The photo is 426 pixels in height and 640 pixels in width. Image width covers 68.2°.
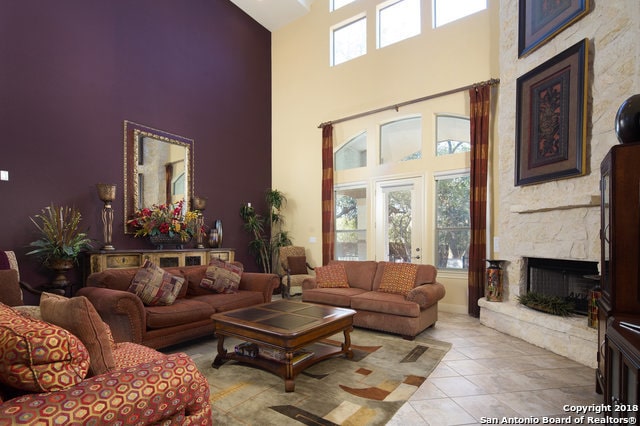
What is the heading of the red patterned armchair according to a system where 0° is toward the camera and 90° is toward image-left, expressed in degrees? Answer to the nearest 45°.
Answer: approximately 225°

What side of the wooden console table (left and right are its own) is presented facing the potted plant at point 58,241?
right

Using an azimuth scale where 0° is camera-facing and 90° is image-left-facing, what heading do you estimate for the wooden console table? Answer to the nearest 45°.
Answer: approximately 315°

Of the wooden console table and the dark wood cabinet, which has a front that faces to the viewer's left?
the dark wood cabinet

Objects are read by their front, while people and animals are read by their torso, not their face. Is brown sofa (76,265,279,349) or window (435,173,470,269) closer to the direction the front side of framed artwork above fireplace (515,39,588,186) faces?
the brown sofa

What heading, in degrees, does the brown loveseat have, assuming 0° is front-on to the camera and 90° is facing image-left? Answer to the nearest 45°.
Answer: approximately 45°

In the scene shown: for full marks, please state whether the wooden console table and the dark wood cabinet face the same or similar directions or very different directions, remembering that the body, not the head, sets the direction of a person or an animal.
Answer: very different directions

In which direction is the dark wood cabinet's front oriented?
to the viewer's left

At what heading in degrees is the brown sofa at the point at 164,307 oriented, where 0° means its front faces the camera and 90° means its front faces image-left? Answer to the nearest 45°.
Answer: approximately 315°
